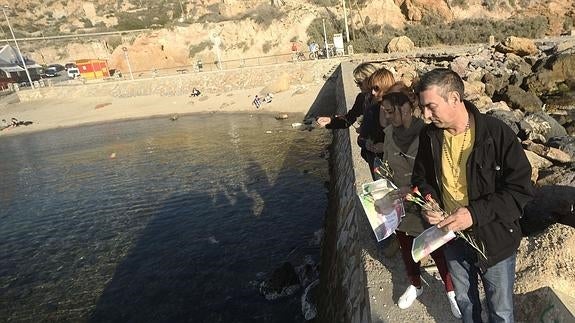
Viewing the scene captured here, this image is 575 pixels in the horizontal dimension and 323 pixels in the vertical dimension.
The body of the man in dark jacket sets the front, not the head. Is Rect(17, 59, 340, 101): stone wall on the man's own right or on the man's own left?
on the man's own right

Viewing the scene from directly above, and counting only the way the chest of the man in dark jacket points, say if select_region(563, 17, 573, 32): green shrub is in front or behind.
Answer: behind

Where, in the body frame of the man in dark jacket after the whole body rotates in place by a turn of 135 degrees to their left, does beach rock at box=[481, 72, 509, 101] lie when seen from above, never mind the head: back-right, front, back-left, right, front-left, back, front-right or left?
left

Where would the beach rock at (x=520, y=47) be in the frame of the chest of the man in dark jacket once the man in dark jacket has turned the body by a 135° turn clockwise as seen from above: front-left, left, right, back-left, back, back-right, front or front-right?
front

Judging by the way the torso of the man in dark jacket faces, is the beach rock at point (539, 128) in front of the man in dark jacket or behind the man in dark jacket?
behind

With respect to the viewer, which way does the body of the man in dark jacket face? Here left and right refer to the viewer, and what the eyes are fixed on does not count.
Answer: facing the viewer and to the left of the viewer

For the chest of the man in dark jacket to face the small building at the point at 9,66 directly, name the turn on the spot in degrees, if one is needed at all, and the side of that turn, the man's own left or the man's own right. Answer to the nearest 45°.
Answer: approximately 90° to the man's own right

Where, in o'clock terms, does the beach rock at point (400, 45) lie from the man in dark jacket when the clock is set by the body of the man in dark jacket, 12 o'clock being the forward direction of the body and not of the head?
The beach rock is roughly at 4 o'clock from the man in dark jacket.

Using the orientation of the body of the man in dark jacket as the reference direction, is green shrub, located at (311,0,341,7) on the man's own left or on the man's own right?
on the man's own right

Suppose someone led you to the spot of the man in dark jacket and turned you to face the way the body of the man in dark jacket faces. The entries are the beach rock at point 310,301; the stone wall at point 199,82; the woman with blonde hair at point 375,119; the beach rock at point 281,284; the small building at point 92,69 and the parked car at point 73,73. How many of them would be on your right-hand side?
6

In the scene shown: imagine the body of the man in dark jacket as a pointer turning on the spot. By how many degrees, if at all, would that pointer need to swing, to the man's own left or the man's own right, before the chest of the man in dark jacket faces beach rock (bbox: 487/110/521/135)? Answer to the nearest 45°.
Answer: approximately 135° to the man's own right

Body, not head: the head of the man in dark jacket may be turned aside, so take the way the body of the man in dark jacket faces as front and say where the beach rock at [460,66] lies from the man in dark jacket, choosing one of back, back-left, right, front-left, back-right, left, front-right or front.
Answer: back-right

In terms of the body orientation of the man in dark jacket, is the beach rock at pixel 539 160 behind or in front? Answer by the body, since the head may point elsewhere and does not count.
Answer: behind

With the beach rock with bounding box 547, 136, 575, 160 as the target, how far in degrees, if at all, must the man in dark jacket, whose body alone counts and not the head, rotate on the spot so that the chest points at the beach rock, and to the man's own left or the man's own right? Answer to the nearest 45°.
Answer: approximately 135° to the man's own right
